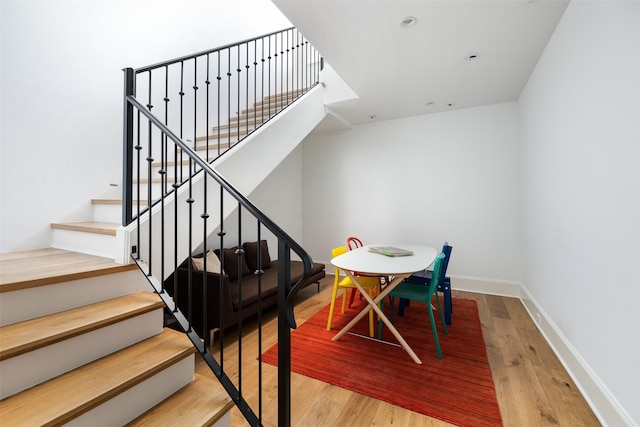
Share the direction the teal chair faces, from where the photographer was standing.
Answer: facing to the left of the viewer

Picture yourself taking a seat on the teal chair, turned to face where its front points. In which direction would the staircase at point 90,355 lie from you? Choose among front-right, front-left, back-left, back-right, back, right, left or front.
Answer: front-left

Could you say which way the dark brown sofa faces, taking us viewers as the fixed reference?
facing the viewer and to the right of the viewer

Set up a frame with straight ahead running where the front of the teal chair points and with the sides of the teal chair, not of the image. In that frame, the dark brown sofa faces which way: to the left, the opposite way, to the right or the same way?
the opposite way

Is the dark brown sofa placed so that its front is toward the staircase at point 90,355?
no

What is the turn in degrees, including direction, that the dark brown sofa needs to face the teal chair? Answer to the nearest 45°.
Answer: approximately 45° to its left

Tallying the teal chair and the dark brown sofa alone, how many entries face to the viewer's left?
1

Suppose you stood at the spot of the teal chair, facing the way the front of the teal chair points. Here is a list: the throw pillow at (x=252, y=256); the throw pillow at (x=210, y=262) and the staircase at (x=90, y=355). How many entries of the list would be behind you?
0
